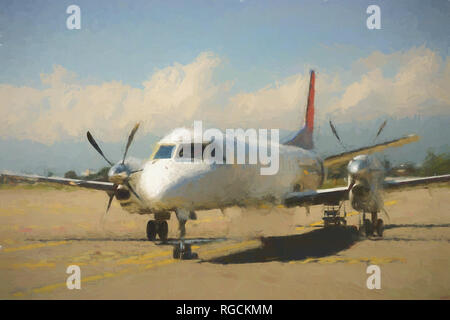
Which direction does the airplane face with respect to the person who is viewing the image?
facing the viewer and to the left of the viewer
